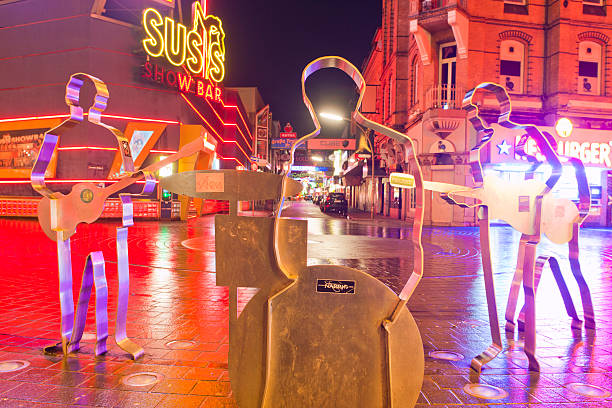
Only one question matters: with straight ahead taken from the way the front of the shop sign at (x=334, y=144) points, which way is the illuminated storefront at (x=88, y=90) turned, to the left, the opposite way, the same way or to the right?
to the left

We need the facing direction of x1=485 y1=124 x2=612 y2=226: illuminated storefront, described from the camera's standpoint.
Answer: facing the viewer

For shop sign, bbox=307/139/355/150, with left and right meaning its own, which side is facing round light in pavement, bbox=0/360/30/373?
front

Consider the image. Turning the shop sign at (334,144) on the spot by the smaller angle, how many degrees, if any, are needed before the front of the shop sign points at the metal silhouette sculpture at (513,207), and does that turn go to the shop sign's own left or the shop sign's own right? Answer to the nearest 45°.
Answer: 0° — it already faces it

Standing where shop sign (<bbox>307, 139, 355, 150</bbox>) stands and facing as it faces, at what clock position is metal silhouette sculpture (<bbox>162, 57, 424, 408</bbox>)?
The metal silhouette sculpture is roughly at 12 o'clock from the shop sign.

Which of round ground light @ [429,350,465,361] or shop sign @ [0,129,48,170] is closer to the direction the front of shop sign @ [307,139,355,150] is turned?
the round ground light

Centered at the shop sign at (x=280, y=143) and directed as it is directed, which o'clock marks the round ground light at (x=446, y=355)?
The round ground light is roughly at 12 o'clock from the shop sign.

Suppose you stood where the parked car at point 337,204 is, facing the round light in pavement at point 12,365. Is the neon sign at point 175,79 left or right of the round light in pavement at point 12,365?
right

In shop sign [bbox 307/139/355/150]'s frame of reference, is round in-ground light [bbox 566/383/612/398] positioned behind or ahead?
ahead

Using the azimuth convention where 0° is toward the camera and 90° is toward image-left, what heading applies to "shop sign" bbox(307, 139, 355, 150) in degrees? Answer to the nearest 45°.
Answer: approximately 0°

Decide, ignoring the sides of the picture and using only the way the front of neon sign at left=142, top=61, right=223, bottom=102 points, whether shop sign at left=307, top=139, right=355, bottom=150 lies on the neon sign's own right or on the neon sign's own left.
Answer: on the neon sign's own left

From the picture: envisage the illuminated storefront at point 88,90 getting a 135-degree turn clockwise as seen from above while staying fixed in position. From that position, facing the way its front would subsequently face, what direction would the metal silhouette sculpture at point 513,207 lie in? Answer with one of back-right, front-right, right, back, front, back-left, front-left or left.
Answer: left

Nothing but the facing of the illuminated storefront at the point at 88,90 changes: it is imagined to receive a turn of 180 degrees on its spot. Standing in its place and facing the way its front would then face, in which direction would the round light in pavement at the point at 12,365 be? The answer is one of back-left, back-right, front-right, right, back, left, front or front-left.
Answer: back-left

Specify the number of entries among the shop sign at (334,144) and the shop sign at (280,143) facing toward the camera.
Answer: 2
